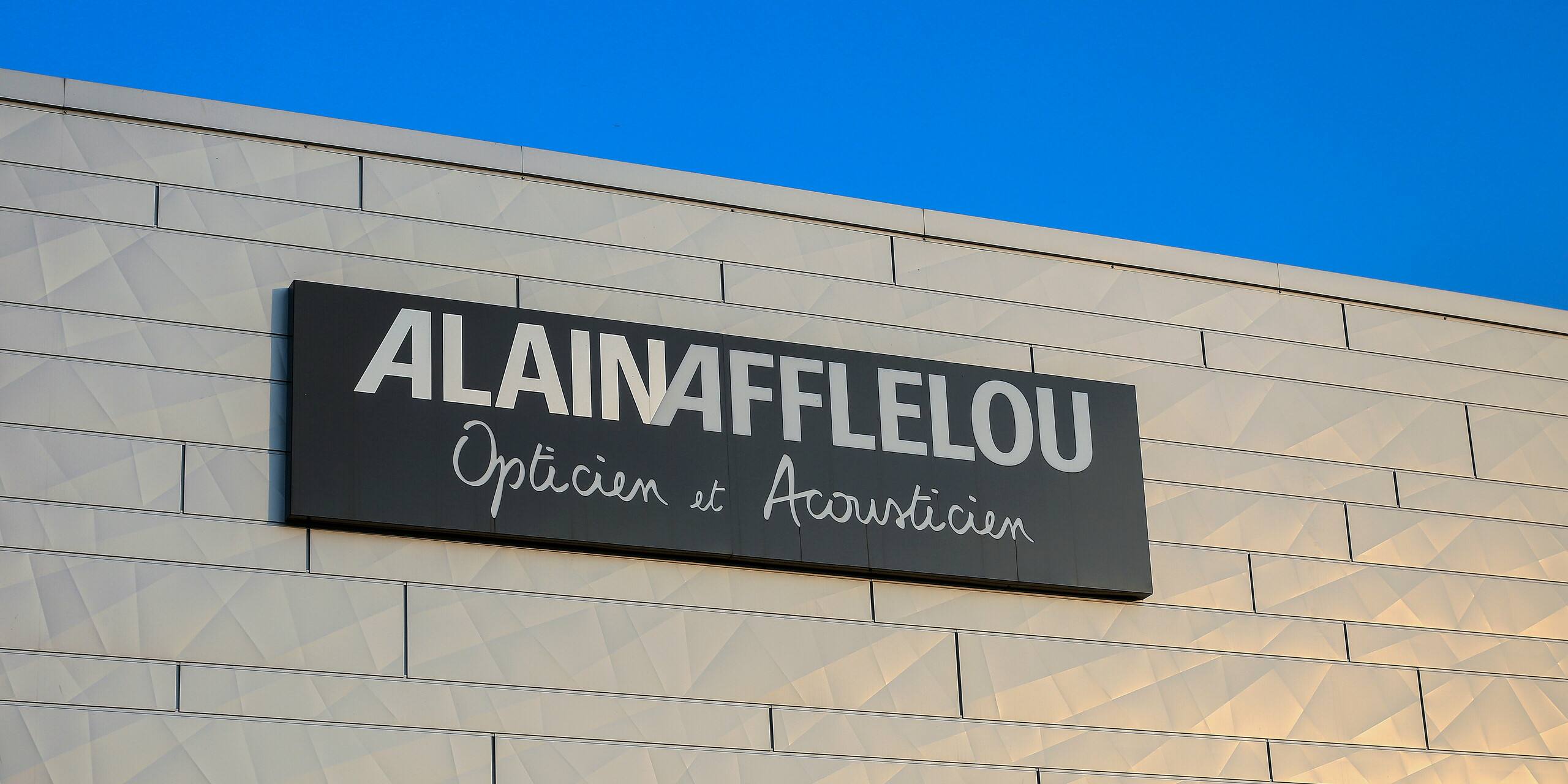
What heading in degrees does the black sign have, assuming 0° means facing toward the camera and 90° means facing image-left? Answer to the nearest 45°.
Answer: approximately 315°
